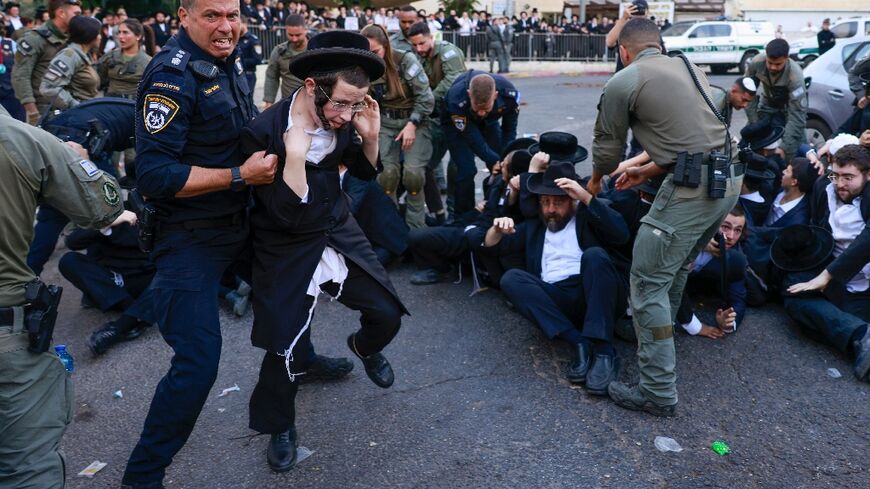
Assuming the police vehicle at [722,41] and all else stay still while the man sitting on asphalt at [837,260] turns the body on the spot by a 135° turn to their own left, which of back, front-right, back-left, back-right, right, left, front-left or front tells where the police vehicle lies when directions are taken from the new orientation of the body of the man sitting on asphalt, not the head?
left

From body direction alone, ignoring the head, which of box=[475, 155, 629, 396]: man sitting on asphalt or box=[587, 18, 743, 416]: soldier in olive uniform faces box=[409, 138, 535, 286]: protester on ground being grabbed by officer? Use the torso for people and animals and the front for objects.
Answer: the soldier in olive uniform

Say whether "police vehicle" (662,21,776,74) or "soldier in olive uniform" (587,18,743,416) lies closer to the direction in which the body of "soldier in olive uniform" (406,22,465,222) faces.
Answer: the soldier in olive uniform

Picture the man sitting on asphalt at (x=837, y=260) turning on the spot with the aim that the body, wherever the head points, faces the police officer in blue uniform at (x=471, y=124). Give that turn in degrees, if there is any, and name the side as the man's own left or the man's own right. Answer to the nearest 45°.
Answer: approximately 45° to the man's own right

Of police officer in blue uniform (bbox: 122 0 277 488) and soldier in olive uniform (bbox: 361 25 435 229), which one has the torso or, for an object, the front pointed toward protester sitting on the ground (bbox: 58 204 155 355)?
the soldier in olive uniform
